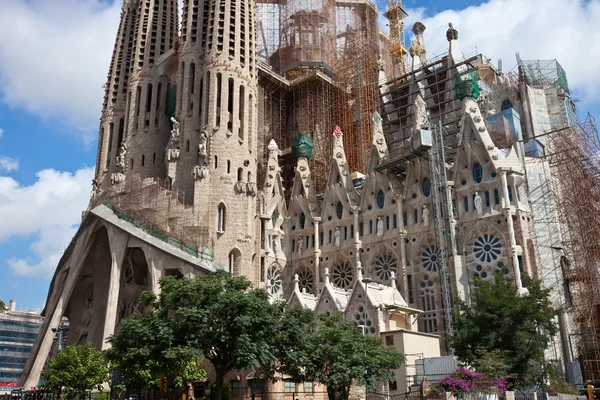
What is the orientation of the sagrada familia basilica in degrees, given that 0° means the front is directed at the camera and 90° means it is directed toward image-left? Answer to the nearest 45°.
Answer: approximately 45°

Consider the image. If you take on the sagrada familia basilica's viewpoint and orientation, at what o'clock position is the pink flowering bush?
The pink flowering bush is roughly at 10 o'clock from the sagrada familia basilica.

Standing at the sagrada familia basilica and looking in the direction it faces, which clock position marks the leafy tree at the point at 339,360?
The leafy tree is roughly at 11 o'clock from the sagrada familia basilica.

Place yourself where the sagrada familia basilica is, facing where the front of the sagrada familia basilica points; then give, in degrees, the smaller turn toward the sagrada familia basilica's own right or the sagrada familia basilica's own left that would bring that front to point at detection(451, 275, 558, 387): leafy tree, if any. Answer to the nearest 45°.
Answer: approximately 90° to the sagrada familia basilica's own left

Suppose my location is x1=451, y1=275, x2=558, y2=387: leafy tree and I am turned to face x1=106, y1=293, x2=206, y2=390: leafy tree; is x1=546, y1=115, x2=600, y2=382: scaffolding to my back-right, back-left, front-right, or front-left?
back-right

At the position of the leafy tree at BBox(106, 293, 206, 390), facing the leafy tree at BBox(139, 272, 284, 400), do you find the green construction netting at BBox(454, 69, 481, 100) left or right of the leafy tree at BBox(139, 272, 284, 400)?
left

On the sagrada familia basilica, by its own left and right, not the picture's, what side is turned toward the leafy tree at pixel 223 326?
front

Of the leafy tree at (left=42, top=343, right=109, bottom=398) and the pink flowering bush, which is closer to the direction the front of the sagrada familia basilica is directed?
the leafy tree
